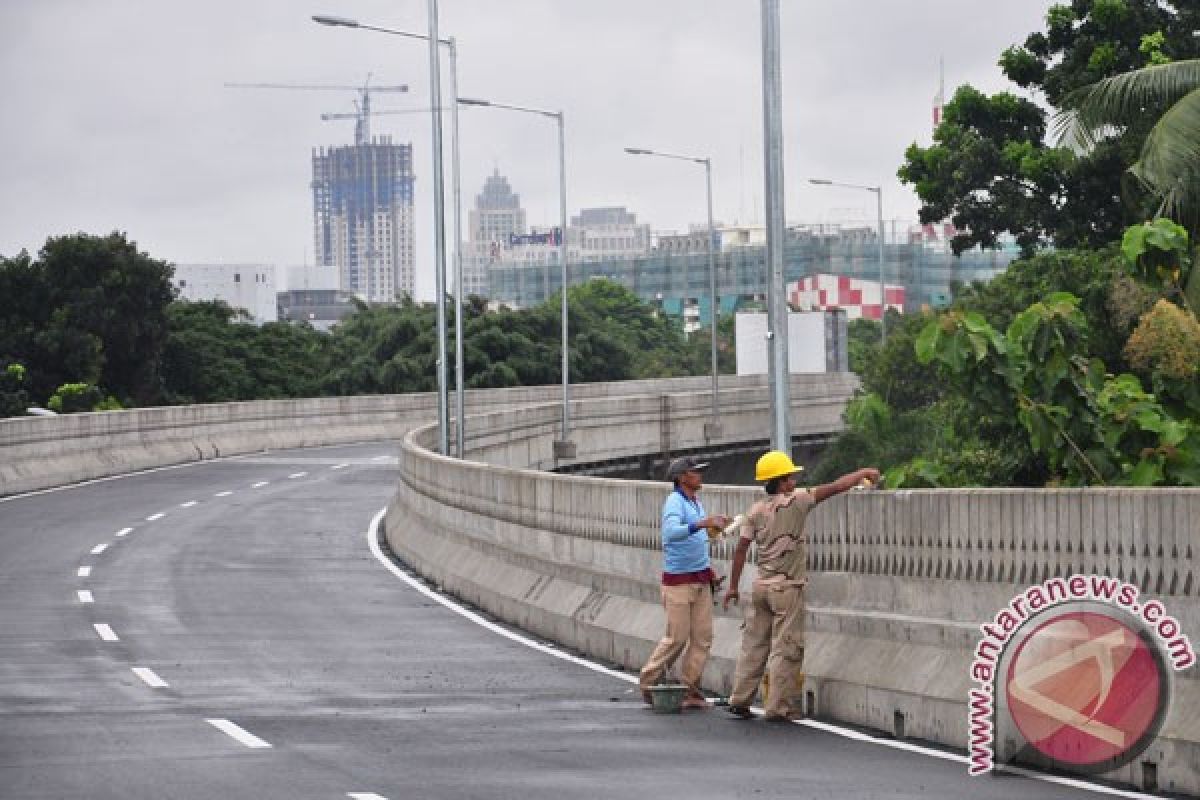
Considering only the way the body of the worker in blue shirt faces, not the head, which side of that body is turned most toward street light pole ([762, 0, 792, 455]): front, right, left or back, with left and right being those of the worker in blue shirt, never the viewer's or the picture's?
left

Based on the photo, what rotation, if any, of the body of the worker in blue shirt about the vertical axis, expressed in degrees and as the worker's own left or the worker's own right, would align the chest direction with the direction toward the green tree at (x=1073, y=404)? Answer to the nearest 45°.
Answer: approximately 45° to the worker's own left

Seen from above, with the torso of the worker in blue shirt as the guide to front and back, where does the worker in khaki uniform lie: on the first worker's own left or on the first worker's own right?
on the first worker's own right

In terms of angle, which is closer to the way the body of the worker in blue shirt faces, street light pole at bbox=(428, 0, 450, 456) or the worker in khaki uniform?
the worker in khaki uniform

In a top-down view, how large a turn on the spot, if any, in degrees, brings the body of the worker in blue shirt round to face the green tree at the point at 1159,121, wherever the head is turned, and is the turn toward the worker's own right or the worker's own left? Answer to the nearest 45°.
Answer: approximately 45° to the worker's own left

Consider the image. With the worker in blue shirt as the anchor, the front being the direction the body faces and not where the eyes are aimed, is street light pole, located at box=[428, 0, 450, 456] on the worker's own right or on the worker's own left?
on the worker's own left

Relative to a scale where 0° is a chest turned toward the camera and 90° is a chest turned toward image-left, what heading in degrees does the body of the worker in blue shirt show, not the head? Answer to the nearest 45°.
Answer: approximately 270°
